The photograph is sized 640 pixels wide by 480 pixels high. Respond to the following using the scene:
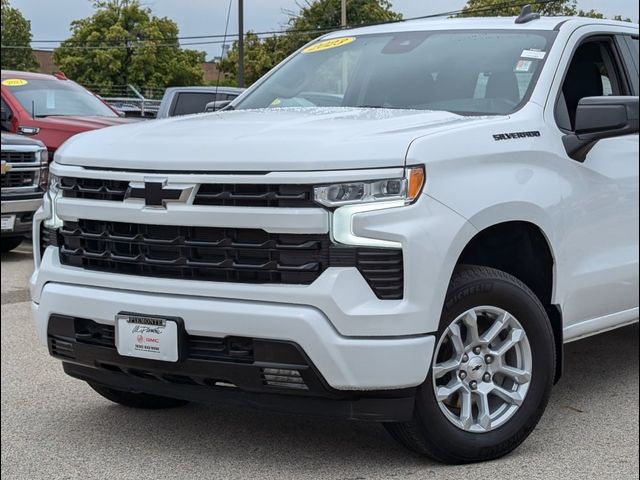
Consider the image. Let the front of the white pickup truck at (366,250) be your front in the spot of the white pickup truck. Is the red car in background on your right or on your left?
on your right

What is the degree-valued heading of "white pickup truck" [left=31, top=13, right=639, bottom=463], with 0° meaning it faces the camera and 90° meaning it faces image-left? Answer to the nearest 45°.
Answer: approximately 45°

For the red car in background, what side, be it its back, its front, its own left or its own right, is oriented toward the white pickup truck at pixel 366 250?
front

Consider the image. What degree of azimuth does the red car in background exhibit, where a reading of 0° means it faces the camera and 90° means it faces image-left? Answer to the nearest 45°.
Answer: approximately 315°
